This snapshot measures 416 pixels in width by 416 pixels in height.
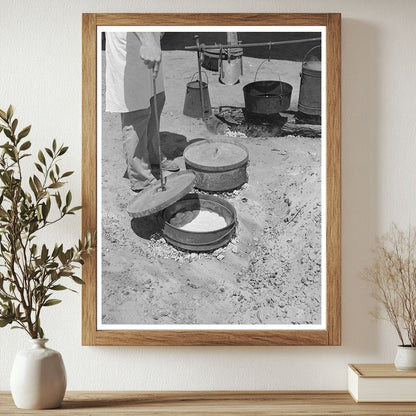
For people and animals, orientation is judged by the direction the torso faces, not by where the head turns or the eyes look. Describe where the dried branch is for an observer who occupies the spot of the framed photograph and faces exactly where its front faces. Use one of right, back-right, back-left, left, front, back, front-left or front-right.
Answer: left

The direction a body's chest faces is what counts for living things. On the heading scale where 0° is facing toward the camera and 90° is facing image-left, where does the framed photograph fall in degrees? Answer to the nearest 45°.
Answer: approximately 0°

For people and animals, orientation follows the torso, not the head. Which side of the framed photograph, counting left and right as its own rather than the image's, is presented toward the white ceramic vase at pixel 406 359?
left

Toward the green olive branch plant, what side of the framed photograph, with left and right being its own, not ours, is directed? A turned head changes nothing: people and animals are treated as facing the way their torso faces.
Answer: right
